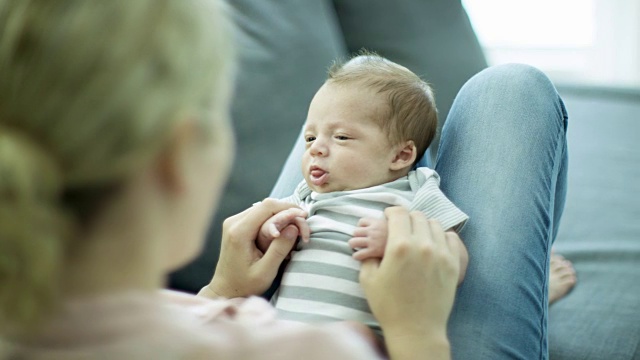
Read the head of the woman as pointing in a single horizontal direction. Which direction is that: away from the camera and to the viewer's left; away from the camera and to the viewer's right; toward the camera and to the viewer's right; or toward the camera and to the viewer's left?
away from the camera and to the viewer's right

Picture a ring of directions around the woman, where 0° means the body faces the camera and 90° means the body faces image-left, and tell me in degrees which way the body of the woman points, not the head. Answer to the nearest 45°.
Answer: approximately 225°
